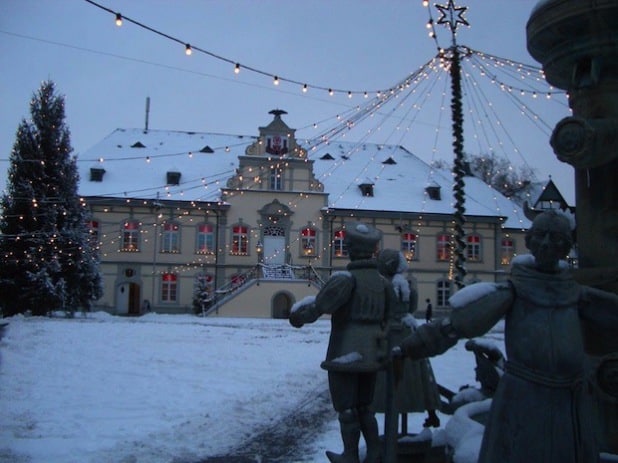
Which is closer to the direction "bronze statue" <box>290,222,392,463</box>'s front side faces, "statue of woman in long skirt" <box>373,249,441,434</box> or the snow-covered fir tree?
the snow-covered fir tree

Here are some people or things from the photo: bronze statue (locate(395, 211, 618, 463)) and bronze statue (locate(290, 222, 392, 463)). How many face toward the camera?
1

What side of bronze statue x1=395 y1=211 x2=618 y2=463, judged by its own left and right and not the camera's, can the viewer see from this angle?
front

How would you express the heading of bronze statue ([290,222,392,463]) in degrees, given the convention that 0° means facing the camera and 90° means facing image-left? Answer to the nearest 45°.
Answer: approximately 135°

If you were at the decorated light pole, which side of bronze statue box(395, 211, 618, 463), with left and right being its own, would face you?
back

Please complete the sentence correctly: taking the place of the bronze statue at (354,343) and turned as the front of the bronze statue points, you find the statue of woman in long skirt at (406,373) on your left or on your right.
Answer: on your right

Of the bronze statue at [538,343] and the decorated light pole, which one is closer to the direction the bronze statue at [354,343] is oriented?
the decorated light pole
